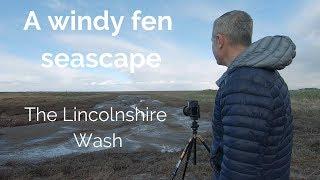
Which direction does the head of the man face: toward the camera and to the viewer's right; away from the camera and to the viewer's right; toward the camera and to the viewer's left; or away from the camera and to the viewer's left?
away from the camera and to the viewer's left

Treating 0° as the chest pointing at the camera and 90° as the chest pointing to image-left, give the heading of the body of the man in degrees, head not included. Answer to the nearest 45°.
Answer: approximately 135°
